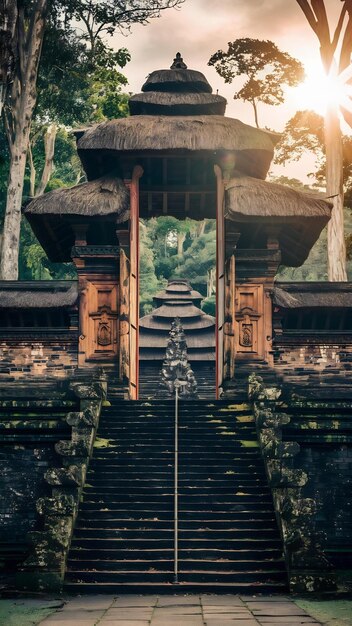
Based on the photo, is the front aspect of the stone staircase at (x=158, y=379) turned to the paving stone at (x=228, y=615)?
yes

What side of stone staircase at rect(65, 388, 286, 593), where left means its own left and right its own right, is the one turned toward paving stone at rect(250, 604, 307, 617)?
front

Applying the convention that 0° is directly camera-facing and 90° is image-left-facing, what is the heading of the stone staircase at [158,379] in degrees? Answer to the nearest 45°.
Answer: approximately 0°

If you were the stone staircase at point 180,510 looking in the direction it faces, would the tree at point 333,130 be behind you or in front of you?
behind

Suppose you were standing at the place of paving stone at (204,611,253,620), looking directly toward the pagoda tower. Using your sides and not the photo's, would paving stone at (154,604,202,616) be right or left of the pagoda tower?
left

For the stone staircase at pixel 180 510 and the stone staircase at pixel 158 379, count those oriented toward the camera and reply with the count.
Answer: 2

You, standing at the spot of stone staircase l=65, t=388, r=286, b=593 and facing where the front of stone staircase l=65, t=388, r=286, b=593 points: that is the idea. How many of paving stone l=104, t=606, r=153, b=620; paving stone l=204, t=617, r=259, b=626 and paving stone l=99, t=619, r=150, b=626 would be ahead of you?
3

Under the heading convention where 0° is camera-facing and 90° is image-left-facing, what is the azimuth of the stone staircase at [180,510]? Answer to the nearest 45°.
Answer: approximately 0°

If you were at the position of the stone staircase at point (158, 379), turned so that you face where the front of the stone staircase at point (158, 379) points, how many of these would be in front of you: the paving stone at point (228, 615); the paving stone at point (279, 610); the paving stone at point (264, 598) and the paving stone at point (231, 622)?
4

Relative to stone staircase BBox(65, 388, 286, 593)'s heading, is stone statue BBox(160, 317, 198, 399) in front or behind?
behind

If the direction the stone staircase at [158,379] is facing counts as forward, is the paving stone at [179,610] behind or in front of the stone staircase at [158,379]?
in front

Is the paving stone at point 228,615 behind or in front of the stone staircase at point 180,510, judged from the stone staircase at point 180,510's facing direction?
in front

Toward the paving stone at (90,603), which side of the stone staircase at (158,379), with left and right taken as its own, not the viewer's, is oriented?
front
